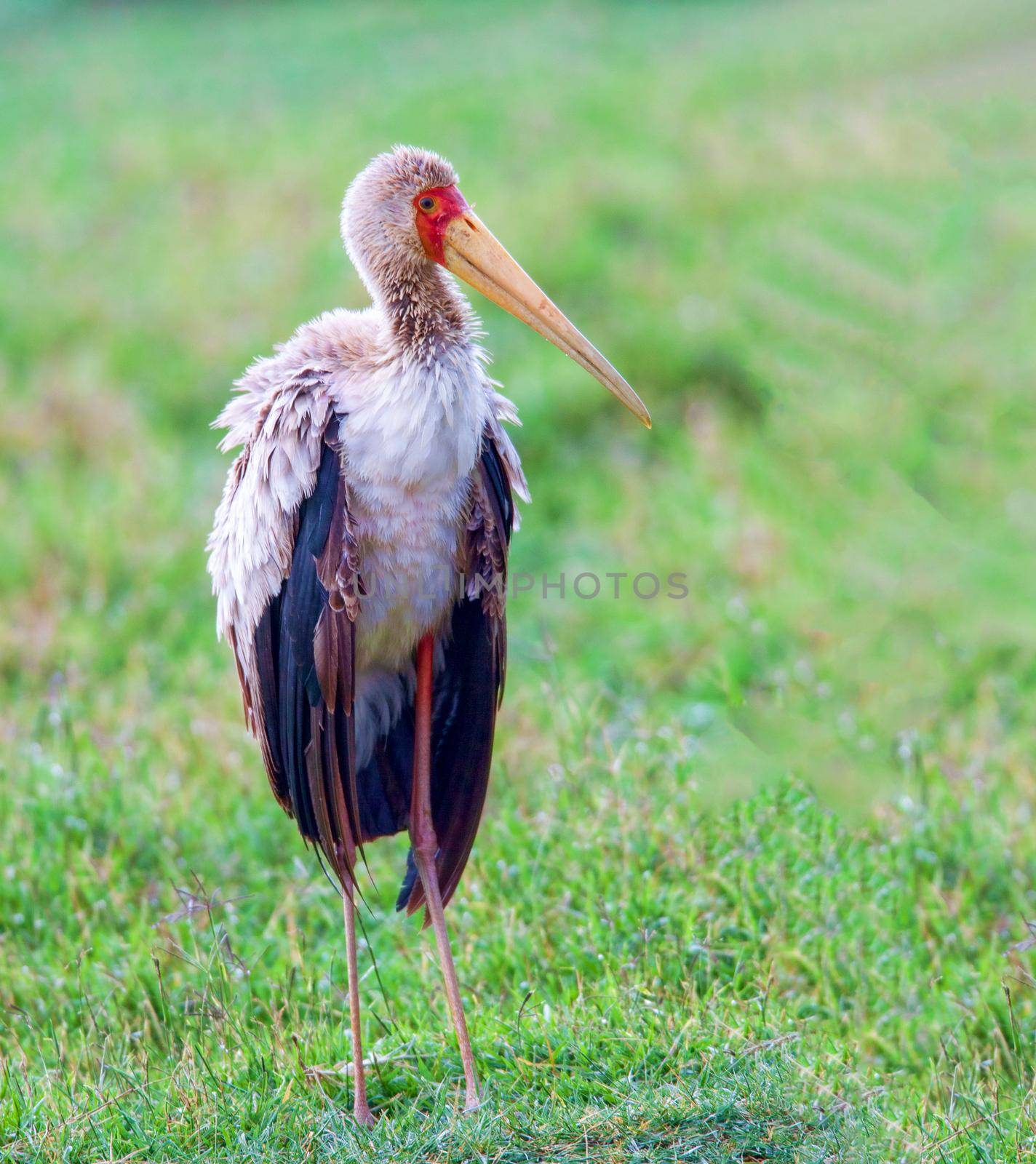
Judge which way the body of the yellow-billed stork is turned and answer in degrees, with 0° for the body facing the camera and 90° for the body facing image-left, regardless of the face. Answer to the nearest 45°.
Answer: approximately 315°
